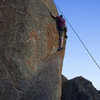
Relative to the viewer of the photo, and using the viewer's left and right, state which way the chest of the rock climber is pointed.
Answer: facing away from the viewer
